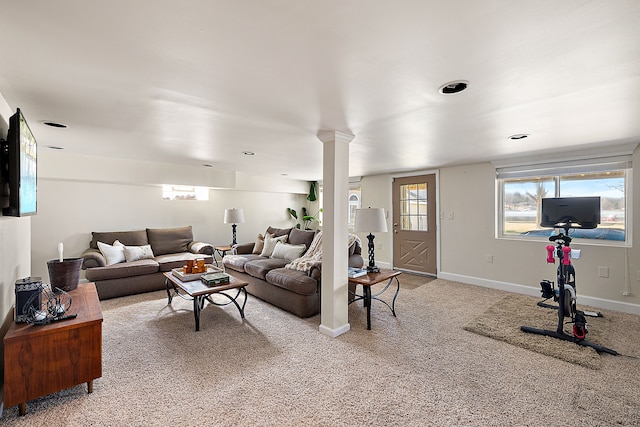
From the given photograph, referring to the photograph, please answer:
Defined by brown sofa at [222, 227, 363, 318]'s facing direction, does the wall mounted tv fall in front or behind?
in front

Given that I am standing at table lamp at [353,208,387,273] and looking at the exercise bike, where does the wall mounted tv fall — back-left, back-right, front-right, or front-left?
back-right

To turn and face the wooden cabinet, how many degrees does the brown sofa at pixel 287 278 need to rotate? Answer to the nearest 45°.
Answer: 0° — it already faces it

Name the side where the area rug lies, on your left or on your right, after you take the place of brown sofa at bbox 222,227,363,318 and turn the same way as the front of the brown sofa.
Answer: on your left

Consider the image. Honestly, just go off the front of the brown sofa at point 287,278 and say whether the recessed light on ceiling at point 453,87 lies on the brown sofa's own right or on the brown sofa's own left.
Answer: on the brown sofa's own left

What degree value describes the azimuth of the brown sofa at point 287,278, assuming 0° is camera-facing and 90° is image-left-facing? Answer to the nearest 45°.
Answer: approximately 45°
